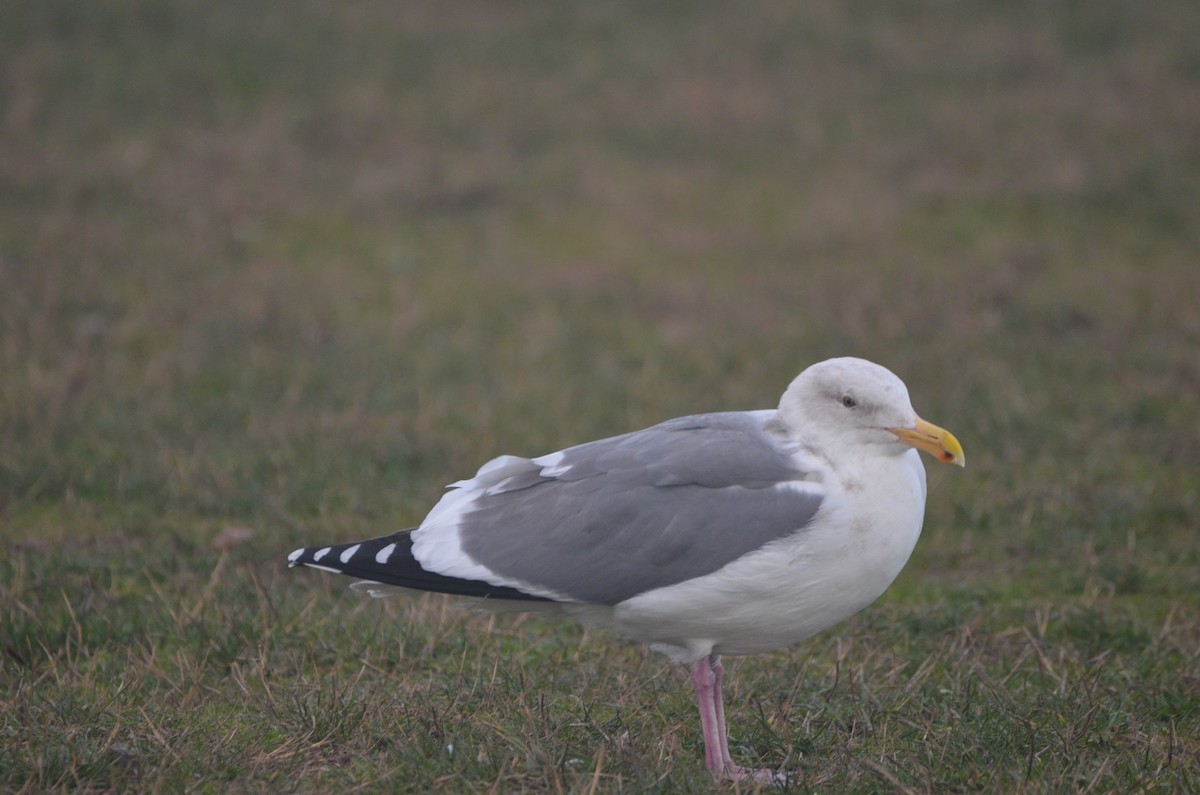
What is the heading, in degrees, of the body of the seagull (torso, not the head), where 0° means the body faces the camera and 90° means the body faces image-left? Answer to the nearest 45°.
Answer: approximately 270°
